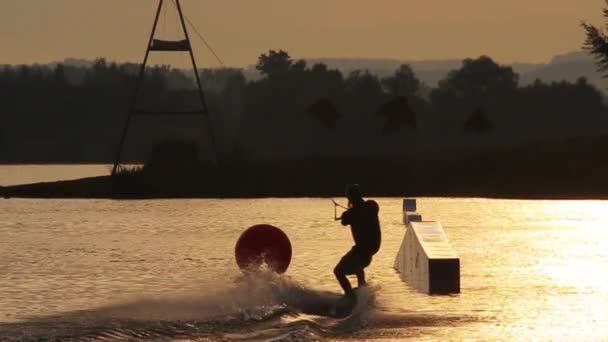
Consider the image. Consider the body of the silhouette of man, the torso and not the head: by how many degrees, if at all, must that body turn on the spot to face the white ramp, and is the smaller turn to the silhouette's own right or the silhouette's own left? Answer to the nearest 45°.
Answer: approximately 135° to the silhouette's own right
